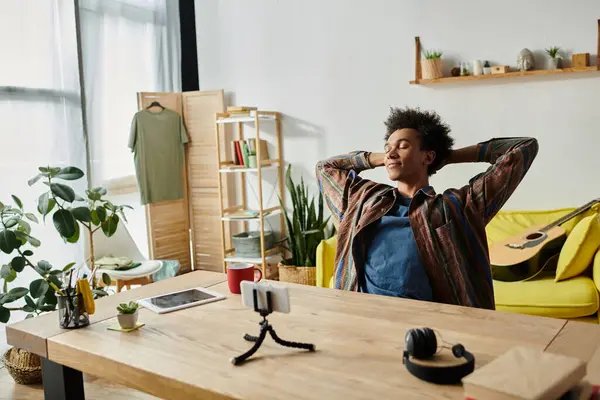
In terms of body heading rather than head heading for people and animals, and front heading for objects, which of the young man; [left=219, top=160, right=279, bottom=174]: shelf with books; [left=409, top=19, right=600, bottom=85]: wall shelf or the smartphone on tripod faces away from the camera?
the smartphone on tripod

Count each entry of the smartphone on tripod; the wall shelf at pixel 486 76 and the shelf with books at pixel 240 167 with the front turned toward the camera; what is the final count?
2

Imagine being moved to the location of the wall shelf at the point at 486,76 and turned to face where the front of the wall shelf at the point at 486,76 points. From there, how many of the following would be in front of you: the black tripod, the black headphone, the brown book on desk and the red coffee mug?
4

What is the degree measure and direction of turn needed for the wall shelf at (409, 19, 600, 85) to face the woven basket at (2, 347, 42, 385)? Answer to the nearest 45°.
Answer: approximately 45° to its right

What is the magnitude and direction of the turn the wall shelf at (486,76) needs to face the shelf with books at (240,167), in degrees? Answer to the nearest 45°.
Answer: approximately 90° to its right

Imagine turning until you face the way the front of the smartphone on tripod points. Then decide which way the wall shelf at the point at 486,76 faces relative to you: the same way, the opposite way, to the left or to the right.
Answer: the opposite way

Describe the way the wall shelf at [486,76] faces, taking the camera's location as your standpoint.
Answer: facing the viewer

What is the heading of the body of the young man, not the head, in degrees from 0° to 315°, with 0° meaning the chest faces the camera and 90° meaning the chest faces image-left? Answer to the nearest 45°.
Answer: approximately 45°

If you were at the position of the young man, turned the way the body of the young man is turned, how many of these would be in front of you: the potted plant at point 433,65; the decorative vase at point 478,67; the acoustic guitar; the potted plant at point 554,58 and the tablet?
1

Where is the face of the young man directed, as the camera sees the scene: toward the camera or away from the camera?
toward the camera

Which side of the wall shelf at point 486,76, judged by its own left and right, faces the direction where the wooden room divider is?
right

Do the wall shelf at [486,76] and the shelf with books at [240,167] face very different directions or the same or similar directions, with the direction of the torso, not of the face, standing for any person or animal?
same or similar directions

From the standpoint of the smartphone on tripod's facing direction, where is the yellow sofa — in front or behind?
in front

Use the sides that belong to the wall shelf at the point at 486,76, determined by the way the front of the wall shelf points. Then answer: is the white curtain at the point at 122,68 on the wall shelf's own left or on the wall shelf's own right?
on the wall shelf's own right

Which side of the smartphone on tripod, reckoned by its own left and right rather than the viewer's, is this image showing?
back

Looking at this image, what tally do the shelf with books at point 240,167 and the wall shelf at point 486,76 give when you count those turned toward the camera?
2

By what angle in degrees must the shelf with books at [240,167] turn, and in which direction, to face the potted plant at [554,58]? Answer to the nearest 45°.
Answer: approximately 45° to its left

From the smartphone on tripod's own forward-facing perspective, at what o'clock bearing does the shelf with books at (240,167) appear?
The shelf with books is roughly at 12 o'clock from the smartphone on tripod.
